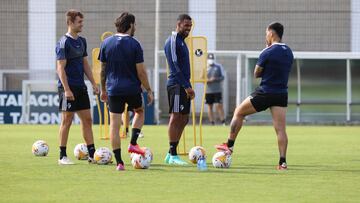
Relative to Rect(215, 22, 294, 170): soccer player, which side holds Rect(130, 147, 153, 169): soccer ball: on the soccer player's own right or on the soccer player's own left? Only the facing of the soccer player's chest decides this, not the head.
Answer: on the soccer player's own left

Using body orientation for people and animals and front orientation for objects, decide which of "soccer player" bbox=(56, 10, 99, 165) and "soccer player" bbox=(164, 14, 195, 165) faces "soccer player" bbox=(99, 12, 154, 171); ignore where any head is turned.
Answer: "soccer player" bbox=(56, 10, 99, 165)

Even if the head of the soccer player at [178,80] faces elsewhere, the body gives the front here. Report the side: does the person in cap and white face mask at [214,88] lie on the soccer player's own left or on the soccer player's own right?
on the soccer player's own left

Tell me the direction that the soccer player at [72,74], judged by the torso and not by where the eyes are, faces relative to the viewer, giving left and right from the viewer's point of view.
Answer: facing the viewer and to the right of the viewer

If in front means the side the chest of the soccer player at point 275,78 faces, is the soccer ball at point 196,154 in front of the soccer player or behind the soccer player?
in front

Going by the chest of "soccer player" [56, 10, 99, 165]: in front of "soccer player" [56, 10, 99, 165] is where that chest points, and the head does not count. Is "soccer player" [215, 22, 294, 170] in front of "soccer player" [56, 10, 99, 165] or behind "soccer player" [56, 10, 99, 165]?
in front

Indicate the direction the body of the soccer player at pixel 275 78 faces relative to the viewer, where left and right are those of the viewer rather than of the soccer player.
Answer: facing away from the viewer and to the left of the viewer

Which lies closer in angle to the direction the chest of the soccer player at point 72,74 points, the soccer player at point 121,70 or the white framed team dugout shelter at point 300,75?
the soccer player

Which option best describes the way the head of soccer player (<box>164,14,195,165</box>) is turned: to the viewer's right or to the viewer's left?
to the viewer's right

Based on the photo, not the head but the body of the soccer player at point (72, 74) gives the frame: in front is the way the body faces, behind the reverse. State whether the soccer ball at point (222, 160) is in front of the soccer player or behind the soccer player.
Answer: in front
